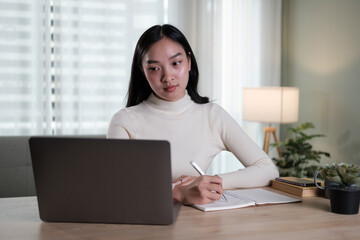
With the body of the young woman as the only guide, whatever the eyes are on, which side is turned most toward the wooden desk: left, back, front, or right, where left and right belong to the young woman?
front

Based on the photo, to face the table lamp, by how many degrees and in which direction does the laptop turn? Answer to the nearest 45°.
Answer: approximately 45° to its right

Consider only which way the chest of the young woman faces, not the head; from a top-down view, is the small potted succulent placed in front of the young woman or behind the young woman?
in front

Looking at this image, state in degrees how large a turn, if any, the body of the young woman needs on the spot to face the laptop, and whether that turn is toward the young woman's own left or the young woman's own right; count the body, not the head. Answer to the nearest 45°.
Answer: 0° — they already face it

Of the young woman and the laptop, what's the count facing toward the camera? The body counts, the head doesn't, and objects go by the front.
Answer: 1

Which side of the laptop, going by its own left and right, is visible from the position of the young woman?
front

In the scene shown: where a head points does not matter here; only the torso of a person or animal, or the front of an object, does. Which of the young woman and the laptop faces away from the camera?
the laptop

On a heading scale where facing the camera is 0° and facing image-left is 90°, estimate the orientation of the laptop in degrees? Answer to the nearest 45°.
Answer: approximately 180°

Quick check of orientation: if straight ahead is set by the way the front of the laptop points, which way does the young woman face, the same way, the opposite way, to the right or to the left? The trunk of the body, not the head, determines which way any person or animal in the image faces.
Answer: the opposite way

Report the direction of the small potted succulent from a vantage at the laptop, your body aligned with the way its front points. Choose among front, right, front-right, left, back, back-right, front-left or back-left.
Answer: right

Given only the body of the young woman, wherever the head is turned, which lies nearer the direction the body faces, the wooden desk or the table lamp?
the wooden desk
